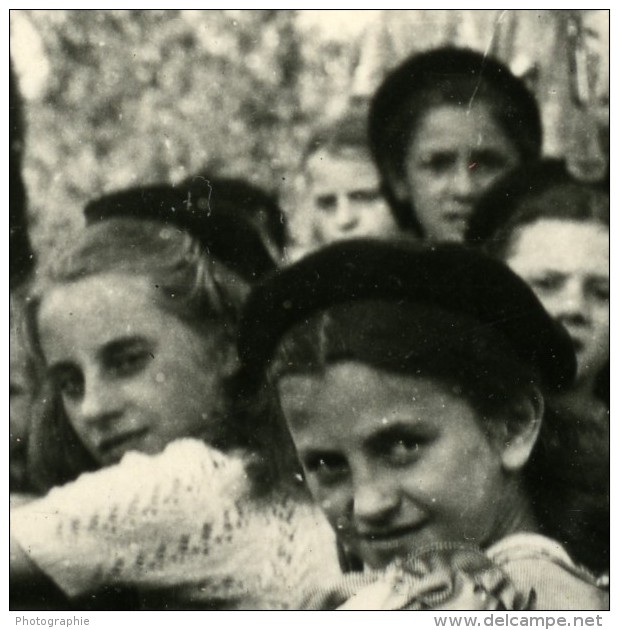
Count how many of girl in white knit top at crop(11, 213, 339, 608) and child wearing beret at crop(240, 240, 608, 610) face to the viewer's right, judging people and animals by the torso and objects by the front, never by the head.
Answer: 0

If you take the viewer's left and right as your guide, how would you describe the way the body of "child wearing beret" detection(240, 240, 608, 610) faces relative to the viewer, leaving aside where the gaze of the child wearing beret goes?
facing the viewer and to the left of the viewer

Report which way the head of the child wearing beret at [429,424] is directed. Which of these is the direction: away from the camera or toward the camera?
toward the camera

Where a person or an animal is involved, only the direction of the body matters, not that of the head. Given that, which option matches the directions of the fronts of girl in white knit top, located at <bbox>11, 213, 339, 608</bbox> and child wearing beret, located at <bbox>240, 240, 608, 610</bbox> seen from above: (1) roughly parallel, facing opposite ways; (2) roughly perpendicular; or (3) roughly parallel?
roughly parallel
